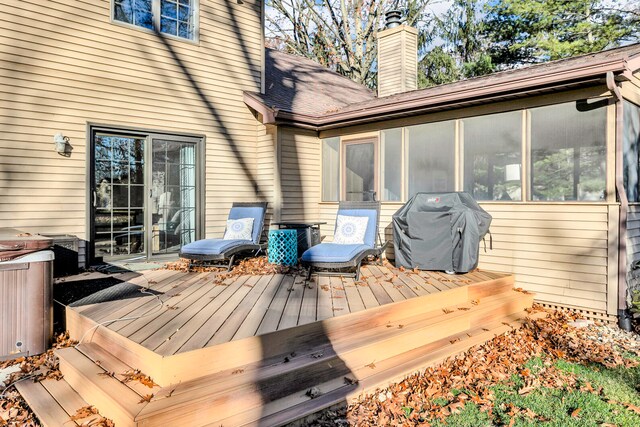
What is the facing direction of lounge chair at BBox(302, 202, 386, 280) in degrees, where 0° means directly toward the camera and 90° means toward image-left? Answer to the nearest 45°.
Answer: approximately 45°

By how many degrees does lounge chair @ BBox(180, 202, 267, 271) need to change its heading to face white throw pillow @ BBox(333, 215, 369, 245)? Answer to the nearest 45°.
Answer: approximately 135° to its left

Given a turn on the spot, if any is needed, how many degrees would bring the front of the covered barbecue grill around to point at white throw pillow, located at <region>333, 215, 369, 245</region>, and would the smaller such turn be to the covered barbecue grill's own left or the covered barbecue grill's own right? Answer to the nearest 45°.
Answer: approximately 45° to the covered barbecue grill's own right

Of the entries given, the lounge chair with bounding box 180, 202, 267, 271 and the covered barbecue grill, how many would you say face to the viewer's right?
0

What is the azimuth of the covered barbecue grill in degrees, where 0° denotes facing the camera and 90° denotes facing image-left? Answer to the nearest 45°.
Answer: approximately 45°

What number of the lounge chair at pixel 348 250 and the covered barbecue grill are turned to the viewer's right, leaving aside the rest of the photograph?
0

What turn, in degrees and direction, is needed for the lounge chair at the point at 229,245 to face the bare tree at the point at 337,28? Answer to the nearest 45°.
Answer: approximately 180°

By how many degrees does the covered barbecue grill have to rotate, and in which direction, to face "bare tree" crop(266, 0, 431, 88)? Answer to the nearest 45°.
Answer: approximately 135° to its right
